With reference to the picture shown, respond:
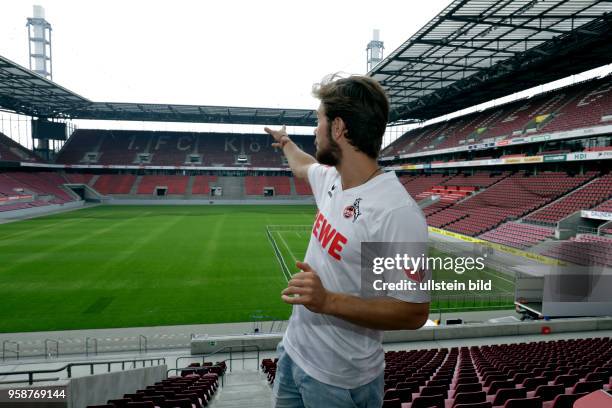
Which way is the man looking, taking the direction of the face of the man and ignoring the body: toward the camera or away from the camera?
away from the camera

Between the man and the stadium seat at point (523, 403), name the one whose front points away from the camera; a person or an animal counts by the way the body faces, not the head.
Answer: the stadium seat

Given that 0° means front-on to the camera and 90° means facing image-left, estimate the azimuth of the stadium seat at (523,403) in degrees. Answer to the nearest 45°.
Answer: approximately 180°

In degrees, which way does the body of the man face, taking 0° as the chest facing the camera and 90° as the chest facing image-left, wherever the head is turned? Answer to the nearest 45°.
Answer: approximately 45°

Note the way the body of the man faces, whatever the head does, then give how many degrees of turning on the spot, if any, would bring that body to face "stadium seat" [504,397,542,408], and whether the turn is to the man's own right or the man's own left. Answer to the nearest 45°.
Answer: approximately 180°

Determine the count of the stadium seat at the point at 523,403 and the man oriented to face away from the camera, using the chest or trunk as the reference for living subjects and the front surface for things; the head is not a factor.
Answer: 1
